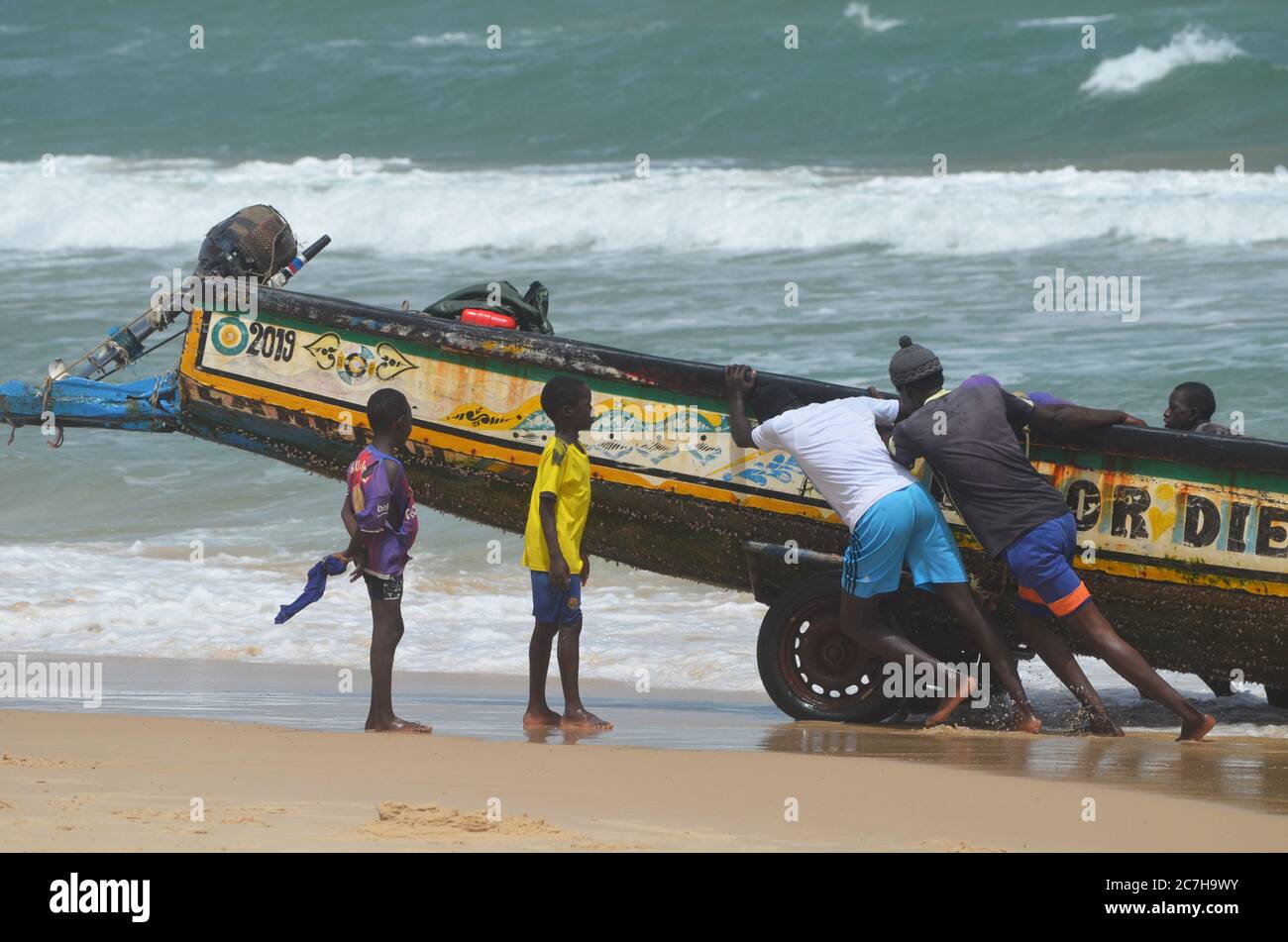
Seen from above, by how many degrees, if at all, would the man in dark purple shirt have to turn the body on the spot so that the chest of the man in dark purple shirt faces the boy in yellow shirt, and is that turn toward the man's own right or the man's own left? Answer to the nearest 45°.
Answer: approximately 45° to the man's own left

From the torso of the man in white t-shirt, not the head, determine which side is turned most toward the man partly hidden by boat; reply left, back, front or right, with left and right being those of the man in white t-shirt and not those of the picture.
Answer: right

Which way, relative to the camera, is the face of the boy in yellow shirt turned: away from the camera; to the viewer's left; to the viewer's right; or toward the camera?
to the viewer's right

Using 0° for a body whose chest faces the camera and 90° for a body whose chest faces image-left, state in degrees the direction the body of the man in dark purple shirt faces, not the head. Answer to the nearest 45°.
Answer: approximately 135°

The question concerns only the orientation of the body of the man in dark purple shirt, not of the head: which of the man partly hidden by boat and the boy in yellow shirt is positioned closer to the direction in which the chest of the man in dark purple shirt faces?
the boy in yellow shirt

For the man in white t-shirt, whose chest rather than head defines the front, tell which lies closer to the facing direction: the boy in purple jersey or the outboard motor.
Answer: the outboard motor

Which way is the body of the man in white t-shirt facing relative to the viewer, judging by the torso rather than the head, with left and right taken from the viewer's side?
facing away from the viewer and to the left of the viewer

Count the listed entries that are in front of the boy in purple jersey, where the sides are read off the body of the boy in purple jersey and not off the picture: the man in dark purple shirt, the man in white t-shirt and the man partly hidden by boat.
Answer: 3
